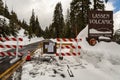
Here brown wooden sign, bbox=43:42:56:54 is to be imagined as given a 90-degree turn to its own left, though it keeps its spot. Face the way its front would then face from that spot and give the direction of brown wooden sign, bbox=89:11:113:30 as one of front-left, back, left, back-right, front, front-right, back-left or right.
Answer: front

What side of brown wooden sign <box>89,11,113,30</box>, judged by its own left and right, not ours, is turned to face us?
front

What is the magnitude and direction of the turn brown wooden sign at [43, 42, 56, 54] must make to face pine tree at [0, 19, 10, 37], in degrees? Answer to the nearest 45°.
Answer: approximately 135° to its right

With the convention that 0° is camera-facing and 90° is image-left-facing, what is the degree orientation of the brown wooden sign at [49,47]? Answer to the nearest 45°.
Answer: approximately 0°
